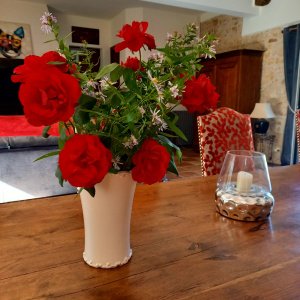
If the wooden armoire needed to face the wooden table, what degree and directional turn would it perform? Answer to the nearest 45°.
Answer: approximately 45° to its left

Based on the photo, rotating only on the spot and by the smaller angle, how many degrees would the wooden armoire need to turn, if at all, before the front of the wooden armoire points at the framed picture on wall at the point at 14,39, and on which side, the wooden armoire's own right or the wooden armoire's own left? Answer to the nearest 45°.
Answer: approximately 45° to the wooden armoire's own right

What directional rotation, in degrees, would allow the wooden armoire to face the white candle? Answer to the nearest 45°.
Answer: approximately 45° to its left

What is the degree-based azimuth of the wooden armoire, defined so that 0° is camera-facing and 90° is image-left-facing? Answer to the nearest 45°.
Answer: approximately 45°

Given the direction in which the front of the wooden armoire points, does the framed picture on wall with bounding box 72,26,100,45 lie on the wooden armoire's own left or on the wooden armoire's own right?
on the wooden armoire's own right

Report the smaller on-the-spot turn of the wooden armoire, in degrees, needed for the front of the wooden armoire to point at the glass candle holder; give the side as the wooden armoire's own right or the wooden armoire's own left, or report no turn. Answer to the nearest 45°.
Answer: approximately 45° to the wooden armoire's own left
